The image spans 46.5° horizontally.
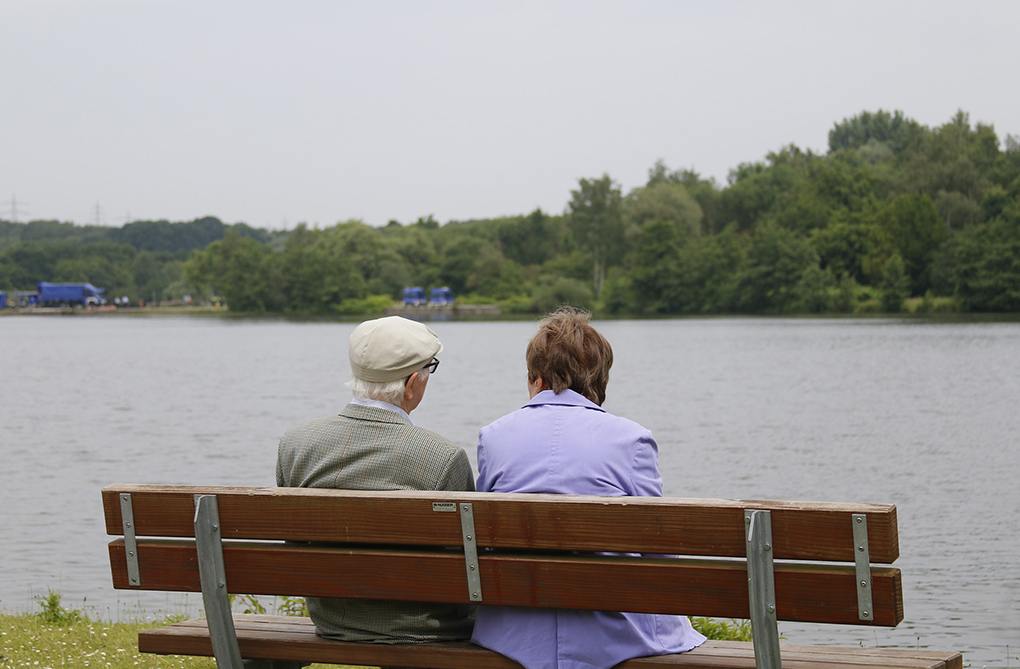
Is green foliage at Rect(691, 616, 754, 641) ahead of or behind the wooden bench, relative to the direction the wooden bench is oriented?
ahead

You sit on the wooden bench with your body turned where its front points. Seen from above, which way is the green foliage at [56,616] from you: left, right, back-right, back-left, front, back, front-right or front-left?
front-left

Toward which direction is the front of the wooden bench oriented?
away from the camera

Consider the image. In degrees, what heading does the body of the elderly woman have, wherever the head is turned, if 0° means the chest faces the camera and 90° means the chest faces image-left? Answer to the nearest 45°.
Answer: approximately 180°

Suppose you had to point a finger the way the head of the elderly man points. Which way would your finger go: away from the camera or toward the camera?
away from the camera
